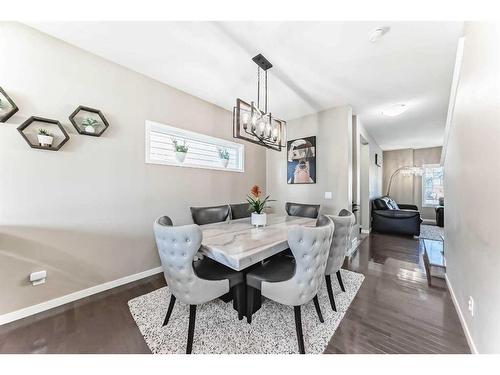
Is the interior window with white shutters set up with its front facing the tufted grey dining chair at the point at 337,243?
yes

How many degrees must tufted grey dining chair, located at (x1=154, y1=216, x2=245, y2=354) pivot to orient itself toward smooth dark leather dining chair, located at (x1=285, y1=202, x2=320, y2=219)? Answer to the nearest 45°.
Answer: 0° — it already faces it

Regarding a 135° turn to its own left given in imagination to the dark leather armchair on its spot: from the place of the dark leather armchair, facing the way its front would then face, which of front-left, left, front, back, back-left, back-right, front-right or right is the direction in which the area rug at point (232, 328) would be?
back-left

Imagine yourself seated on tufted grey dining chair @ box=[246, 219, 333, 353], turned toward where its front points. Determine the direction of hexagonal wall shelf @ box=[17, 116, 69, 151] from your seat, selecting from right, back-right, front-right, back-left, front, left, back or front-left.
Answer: front-left
